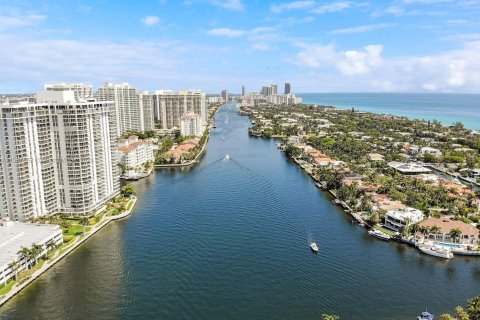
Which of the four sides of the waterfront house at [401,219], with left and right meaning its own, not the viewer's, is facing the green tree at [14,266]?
front

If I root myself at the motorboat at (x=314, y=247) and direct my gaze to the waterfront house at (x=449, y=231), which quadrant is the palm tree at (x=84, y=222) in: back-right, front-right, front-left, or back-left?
back-left

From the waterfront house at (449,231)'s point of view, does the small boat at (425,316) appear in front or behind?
in front

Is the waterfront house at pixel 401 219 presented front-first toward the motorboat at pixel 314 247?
yes

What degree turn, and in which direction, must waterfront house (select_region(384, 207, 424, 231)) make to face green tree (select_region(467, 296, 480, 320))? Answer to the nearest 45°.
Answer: approximately 45° to its left

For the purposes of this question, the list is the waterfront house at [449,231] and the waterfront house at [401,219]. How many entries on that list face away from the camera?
0

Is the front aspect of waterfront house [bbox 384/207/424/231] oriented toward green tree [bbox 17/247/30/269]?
yes

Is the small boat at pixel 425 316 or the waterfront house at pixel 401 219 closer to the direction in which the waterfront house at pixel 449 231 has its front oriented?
the small boat

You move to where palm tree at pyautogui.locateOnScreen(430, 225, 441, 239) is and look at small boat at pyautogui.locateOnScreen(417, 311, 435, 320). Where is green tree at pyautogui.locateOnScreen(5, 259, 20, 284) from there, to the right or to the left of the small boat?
right

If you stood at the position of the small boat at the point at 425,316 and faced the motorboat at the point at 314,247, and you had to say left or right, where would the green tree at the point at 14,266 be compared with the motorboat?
left

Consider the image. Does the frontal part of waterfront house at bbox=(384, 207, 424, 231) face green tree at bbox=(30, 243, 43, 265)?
yes

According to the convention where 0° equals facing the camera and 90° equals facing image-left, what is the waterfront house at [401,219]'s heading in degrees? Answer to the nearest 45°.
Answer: approximately 45°

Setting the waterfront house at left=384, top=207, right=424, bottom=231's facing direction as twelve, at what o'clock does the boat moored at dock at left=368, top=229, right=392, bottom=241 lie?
The boat moored at dock is roughly at 12 o'clock from the waterfront house.
